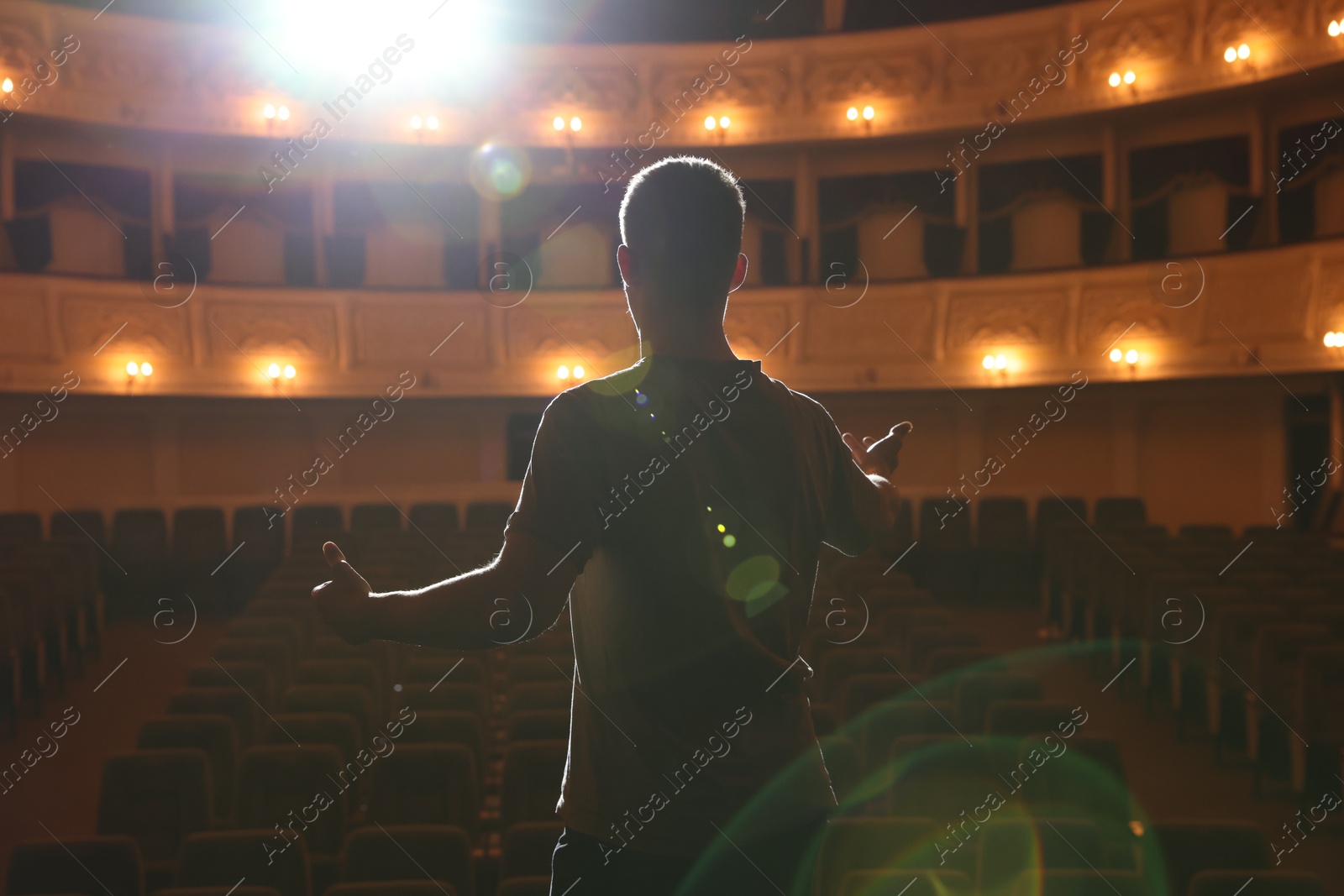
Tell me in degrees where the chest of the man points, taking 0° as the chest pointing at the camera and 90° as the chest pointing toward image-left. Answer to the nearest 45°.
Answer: approximately 180°

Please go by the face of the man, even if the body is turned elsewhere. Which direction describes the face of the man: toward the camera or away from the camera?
away from the camera
